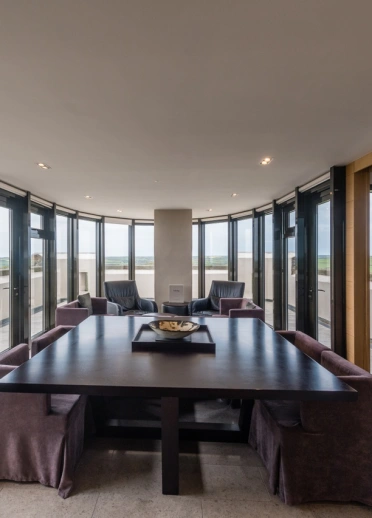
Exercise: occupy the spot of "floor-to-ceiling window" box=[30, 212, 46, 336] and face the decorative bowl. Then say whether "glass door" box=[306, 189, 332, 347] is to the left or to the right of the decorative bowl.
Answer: left

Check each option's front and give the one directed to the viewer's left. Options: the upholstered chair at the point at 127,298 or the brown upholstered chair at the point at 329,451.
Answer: the brown upholstered chair

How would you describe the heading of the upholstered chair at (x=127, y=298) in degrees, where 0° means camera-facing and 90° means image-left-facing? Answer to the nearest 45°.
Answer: approximately 315°

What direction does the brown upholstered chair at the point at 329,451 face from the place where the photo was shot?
facing to the left of the viewer

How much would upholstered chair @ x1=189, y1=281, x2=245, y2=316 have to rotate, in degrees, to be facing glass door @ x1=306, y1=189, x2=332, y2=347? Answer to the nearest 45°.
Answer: approximately 90° to its left

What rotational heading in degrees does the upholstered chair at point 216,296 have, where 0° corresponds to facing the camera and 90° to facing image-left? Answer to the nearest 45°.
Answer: approximately 45°

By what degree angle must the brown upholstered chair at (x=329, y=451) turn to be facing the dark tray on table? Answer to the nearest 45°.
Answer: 0° — it already faces it

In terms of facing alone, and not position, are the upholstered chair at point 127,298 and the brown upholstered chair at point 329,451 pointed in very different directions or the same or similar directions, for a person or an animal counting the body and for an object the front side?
very different directions

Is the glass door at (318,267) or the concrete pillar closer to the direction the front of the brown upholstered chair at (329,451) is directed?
the concrete pillar

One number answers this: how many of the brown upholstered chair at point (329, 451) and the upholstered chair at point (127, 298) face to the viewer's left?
1
